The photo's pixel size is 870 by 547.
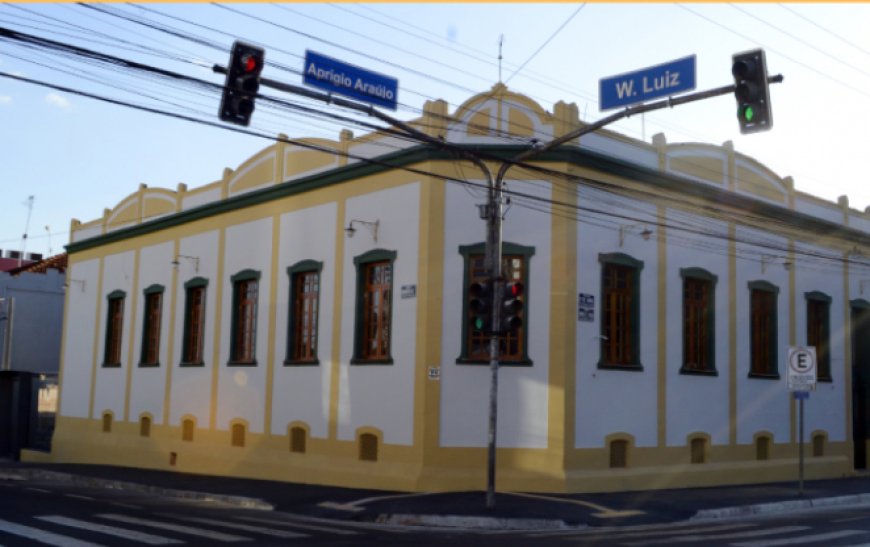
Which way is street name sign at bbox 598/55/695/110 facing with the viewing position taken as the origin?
facing the viewer and to the left of the viewer

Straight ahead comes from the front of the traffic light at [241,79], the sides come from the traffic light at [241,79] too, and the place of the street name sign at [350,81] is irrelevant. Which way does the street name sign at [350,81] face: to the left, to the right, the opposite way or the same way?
the same way

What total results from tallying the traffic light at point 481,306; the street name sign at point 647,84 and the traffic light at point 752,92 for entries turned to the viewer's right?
0

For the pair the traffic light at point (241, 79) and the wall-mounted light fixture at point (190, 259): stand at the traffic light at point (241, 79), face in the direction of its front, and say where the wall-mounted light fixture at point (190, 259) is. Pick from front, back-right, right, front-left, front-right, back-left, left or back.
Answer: back-left

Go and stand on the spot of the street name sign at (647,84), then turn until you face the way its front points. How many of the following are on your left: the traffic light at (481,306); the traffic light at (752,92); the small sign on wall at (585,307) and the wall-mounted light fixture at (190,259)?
1

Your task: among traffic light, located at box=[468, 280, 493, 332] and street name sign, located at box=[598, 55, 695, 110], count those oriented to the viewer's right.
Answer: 0

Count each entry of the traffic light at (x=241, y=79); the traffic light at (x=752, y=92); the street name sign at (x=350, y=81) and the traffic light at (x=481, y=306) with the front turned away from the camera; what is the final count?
0

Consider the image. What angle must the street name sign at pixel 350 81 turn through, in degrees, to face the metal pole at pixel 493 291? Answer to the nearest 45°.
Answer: approximately 90° to its left

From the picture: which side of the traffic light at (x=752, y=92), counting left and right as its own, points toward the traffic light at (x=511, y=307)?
right

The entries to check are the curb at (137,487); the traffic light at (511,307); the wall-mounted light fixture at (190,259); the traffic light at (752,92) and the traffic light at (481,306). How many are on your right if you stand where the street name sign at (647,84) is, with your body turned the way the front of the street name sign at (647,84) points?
4

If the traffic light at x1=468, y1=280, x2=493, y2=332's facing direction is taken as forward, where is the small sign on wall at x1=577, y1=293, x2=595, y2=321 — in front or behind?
behind

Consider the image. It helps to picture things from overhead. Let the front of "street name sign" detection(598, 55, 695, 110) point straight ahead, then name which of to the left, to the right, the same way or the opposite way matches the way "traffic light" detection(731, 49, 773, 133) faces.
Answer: the same way

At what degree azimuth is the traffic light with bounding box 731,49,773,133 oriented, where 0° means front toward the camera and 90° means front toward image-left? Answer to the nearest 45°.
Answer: approximately 45°
